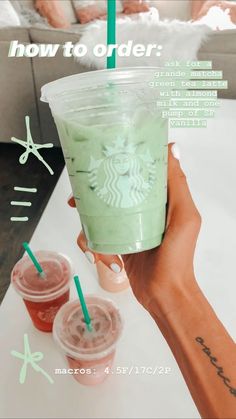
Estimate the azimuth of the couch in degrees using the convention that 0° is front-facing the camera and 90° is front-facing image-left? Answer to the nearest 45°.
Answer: approximately 0°

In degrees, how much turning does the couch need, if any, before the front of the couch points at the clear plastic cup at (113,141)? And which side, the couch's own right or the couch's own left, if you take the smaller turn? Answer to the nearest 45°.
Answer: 0° — it already faces it

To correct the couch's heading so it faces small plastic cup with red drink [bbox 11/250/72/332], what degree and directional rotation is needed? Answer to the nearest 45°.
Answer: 0° — it already faces it

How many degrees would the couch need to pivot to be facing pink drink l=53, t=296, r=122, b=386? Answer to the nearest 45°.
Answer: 0° — it already faces it

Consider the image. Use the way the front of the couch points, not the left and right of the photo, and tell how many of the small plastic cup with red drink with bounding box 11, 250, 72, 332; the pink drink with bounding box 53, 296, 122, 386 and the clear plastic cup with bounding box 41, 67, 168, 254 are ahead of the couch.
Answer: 3
